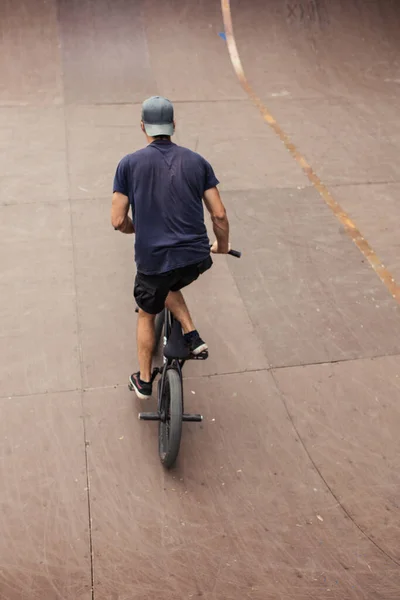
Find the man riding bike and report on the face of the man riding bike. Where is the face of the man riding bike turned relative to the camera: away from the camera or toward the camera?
away from the camera

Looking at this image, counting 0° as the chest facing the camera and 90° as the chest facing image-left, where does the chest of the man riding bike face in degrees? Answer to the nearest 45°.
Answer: approximately 180°

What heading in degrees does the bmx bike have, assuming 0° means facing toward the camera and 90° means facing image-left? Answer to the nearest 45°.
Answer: approximately 180°
